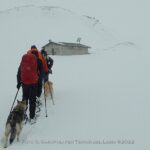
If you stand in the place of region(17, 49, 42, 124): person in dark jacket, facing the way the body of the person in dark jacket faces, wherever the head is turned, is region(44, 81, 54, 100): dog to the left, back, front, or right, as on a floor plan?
front

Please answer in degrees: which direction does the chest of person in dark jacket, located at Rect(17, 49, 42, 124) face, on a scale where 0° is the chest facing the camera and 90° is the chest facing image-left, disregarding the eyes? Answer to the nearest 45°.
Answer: approximately 180°
